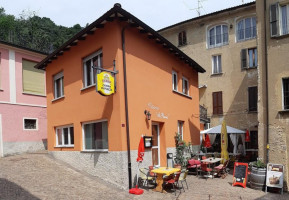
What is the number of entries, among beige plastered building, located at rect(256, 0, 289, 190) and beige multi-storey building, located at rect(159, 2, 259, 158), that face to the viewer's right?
0

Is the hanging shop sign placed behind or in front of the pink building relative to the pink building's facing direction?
in front

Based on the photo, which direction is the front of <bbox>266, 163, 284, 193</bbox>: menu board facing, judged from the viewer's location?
facing the viewer

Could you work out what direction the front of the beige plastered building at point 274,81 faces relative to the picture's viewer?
facing the viewer and to the left of the viewer

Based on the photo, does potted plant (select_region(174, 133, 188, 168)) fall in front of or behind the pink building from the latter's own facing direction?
in front

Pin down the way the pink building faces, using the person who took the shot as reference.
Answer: facing the viewer and to the right of the viewer

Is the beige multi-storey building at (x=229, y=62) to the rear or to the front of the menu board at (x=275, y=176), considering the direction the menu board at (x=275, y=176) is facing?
to the rear

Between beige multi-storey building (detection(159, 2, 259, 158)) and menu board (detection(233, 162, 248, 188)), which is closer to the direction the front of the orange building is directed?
the menu board

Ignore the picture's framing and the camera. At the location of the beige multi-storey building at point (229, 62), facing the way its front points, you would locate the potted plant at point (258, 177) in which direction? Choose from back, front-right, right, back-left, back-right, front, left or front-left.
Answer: front-left
